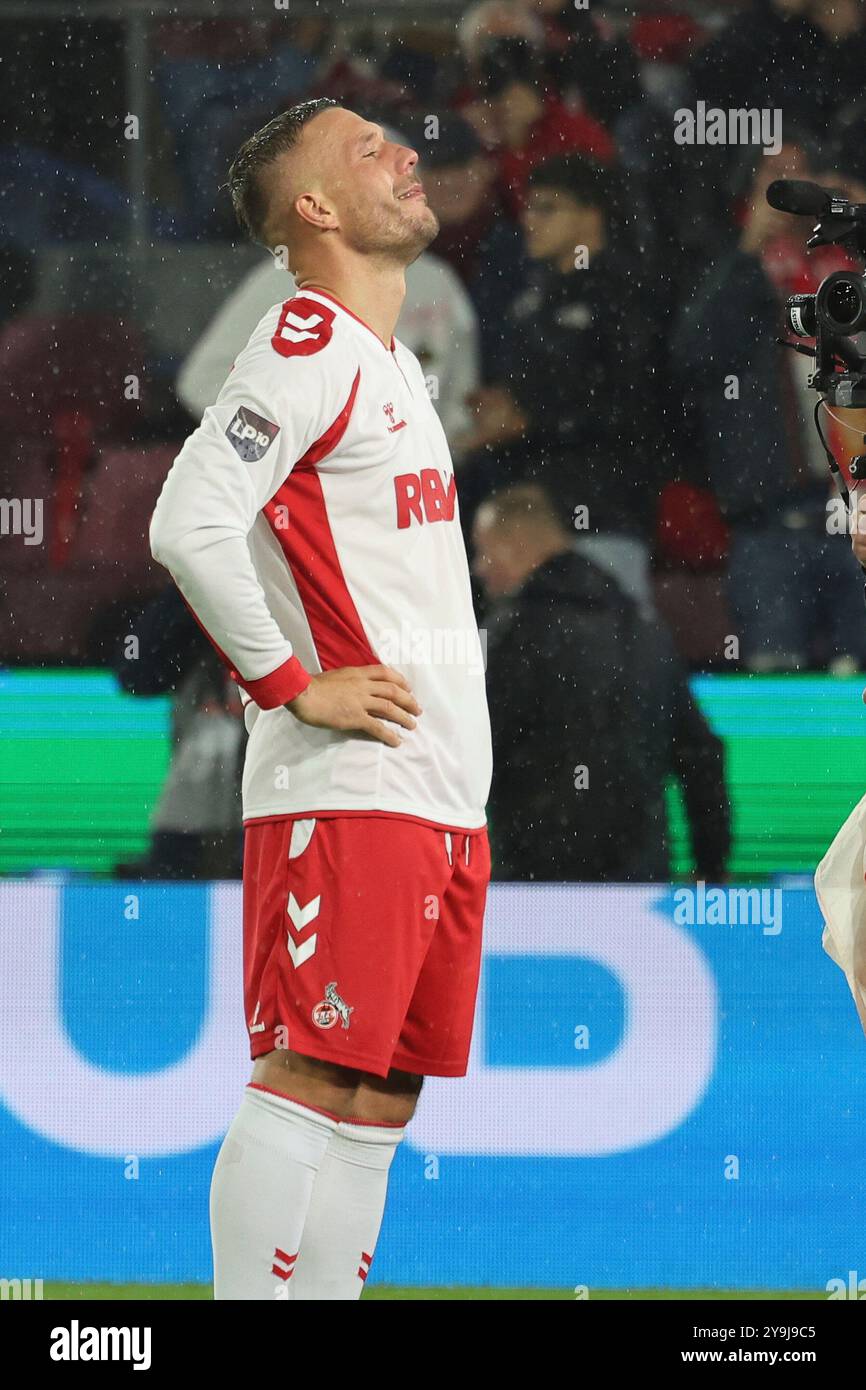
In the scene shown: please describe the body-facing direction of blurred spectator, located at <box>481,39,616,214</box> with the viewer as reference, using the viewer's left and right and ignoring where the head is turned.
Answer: facing the viewer and to the left of the viewer

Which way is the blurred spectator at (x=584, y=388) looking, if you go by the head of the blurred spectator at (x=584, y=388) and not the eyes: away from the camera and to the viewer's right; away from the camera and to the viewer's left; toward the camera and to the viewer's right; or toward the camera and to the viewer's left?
toward the camera and to the viewer's left

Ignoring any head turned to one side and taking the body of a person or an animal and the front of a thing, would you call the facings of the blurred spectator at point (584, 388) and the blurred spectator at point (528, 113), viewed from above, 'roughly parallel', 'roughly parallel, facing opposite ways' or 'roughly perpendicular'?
roughly parallel
